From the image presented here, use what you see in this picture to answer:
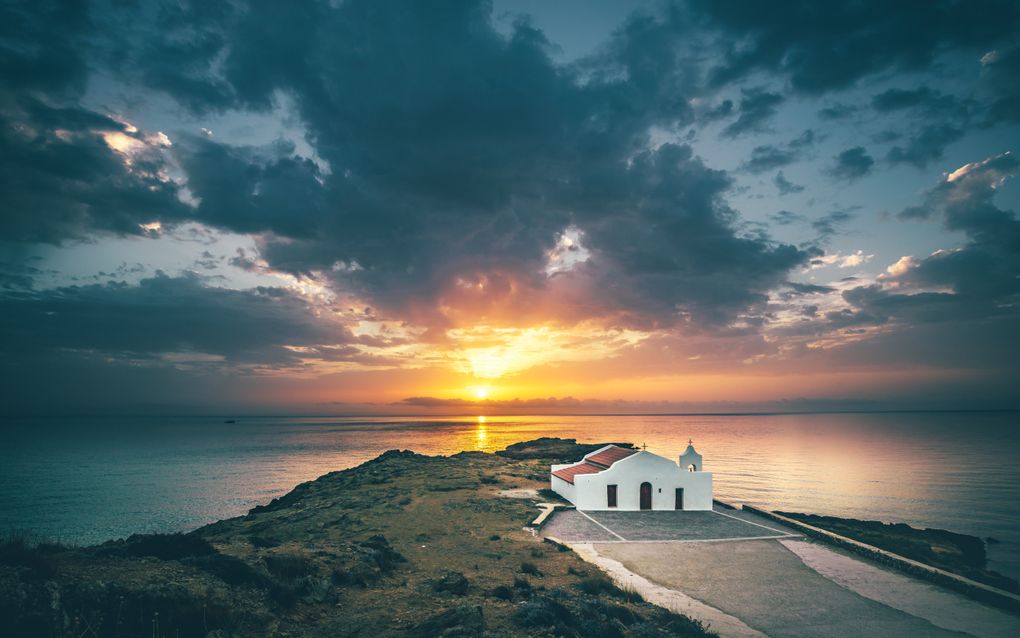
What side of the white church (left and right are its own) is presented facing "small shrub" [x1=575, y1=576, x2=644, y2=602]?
front

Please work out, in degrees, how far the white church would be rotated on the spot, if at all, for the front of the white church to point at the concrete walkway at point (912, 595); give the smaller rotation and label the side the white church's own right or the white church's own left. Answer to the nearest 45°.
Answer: approximately 45° to the white church's own left

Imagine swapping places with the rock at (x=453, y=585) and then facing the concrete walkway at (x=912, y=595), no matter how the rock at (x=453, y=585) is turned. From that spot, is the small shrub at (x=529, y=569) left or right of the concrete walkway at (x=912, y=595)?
left

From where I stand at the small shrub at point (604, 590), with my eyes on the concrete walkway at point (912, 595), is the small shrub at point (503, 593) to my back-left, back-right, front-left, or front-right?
back-right

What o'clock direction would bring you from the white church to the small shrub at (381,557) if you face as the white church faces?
The small shrub is roughly at 1 o'clock from the white church.

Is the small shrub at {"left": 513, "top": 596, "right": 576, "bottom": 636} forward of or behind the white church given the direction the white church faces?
forward

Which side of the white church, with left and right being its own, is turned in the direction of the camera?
front

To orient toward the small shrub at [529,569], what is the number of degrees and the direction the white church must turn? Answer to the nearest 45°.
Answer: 0° — it already faces it

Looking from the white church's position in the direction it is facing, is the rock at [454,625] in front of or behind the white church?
in front

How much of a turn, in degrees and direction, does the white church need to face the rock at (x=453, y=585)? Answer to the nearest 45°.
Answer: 0° — it already faces it
